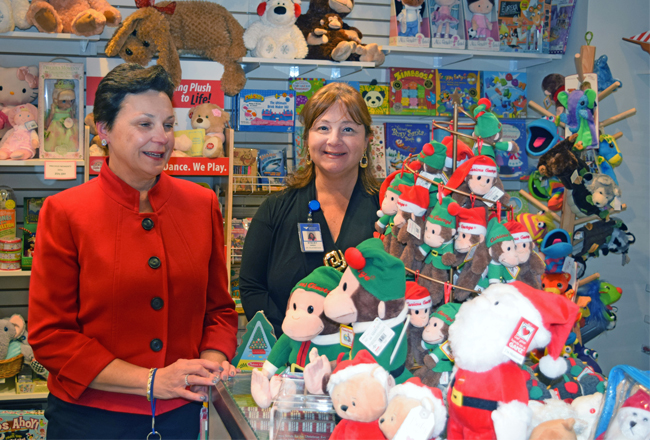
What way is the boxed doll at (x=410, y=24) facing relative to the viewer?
toward the camera

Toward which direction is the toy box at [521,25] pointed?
toward the camera

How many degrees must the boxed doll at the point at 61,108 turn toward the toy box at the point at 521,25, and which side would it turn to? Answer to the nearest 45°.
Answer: approximately 90° to its left

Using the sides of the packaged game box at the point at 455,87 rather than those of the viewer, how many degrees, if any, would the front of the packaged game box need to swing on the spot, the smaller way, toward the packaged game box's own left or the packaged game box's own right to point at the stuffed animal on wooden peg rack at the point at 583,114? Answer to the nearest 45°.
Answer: approximately 45° to the packaged game box's own left

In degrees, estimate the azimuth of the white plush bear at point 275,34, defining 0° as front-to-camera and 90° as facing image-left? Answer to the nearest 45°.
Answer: approximately 0°

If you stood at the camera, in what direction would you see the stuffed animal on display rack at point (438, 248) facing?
facing the viewer and to the left of the viewer

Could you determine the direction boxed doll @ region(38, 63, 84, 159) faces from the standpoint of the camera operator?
facing the viewer

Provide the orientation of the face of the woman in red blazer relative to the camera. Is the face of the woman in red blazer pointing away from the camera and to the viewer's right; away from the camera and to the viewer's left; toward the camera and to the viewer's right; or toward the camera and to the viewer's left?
toward the camera and to the viewer's right

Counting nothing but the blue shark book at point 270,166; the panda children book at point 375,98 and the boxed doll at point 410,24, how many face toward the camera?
3

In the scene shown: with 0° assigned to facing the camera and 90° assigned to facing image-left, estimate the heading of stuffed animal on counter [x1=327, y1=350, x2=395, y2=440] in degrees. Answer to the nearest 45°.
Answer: approximately 45°

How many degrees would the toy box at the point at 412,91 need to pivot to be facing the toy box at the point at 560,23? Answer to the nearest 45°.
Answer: approximately 90° to its left
